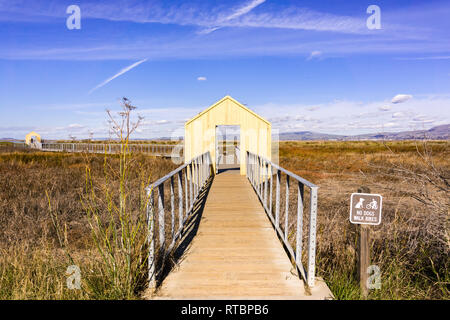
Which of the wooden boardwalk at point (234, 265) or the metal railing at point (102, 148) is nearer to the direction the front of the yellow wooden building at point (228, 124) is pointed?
the wooden boardwalk

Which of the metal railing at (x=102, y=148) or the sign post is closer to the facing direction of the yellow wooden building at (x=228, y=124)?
the sign post

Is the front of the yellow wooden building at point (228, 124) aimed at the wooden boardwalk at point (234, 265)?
yes

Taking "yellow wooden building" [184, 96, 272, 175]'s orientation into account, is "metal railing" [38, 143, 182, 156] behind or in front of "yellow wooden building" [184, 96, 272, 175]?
behind

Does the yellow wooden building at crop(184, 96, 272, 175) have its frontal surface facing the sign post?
yes

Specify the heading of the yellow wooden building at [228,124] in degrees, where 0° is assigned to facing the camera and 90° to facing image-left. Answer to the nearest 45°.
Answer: approximately 0°

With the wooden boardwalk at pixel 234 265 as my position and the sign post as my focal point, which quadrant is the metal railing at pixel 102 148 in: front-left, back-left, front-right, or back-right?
back-left

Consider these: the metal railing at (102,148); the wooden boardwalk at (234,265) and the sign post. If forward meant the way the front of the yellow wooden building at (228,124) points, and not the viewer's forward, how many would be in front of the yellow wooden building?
2

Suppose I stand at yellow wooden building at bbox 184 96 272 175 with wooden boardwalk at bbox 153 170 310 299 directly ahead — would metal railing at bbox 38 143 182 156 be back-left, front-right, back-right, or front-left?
back-right
